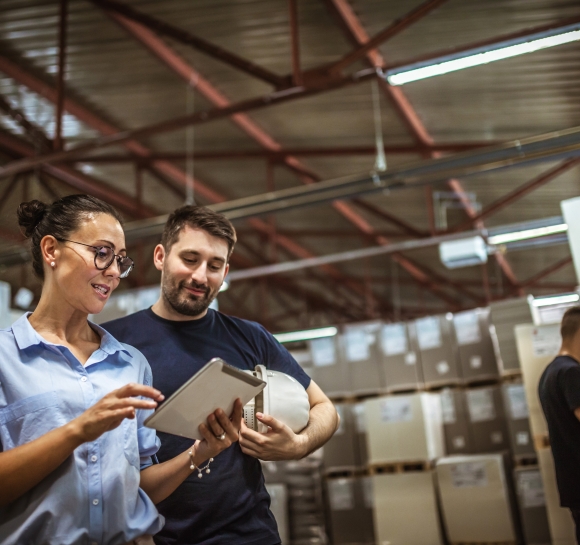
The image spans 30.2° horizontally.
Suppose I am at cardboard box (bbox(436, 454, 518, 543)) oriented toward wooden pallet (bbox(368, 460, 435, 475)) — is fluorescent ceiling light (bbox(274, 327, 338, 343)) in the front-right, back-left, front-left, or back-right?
front-right

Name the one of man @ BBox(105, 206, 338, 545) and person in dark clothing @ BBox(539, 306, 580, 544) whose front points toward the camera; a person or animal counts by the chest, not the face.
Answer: the man

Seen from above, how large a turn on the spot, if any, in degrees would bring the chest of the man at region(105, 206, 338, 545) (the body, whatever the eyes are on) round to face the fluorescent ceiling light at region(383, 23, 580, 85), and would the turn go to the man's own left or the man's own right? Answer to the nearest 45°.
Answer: approximately 135° to the man's own left

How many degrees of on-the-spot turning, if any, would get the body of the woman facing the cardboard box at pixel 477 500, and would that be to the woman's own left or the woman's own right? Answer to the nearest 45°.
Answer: approximately 90° to the woman's own left

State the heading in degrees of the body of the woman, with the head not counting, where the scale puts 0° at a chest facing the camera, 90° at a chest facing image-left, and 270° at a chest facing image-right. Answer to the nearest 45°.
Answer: approximately 315°

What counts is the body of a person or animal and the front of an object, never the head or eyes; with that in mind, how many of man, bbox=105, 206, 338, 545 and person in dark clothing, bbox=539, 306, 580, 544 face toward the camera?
1

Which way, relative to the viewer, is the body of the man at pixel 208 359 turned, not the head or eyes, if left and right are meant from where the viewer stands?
facing the viewer

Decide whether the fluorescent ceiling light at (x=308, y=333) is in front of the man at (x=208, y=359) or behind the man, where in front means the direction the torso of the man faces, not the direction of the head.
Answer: behind

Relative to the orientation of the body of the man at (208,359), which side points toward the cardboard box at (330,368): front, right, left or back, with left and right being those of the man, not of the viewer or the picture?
back
